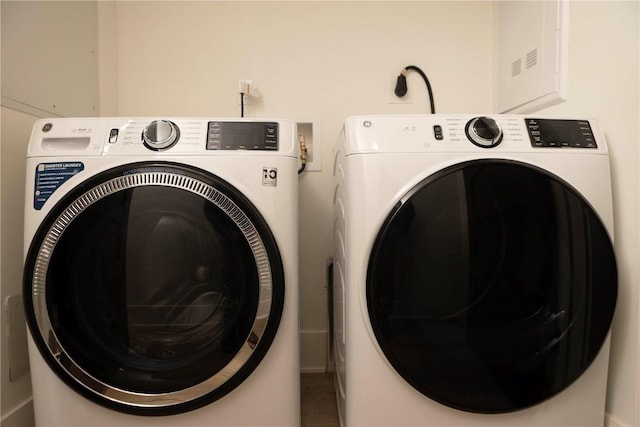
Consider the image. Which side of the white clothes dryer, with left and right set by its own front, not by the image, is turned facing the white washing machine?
right

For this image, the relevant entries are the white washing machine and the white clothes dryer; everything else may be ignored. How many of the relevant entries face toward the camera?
2

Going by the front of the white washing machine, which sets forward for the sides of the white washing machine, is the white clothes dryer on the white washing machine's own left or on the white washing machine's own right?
on the white washing machine's own left

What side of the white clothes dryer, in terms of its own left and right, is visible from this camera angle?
front

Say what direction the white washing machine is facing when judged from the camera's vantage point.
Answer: facing the viewer
